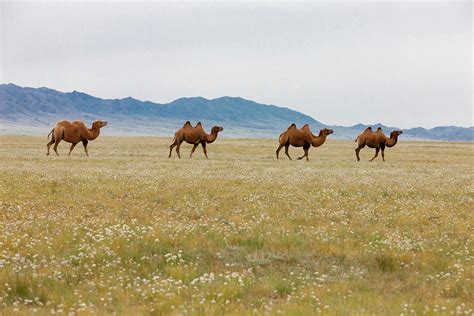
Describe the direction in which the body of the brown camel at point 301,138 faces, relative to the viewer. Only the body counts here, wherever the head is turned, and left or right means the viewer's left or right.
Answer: facing to the right of the viewer

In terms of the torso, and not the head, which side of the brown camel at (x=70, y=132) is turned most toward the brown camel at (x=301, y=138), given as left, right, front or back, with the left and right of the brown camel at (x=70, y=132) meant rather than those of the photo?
front

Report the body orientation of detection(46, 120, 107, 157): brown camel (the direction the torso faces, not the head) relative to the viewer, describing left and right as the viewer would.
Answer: facing to the right of the viewer

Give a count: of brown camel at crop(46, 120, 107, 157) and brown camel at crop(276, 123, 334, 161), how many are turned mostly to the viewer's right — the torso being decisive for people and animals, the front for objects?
2

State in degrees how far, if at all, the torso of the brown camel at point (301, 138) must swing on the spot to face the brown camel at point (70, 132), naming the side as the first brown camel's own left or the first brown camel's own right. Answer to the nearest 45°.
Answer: approximately 180°
